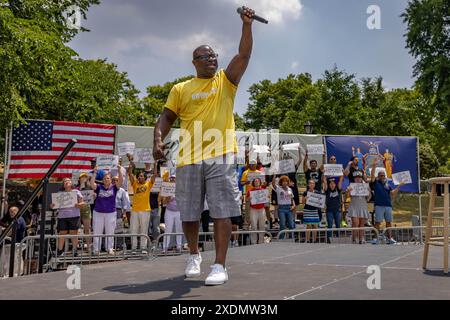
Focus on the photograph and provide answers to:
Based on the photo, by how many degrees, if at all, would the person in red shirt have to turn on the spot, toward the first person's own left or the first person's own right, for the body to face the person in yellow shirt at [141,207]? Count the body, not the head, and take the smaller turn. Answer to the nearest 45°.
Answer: approximately 45° to the first person's own right

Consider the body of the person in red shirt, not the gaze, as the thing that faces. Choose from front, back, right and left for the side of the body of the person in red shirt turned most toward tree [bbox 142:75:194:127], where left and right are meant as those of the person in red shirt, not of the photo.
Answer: back

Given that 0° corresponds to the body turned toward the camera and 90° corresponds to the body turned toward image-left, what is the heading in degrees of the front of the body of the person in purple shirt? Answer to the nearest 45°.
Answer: approximately 0°

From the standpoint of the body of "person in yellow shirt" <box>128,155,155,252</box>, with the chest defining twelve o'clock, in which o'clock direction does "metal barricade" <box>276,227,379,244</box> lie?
The metal barricade is roughly at 9 o'clock from the person in yellow shirt.

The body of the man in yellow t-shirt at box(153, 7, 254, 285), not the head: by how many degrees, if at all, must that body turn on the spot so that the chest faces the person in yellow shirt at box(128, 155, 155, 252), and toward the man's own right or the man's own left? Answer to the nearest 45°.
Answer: approximately 180°

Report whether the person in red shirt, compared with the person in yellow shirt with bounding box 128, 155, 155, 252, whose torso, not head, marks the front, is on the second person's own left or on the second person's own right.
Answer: on the second person's own left
